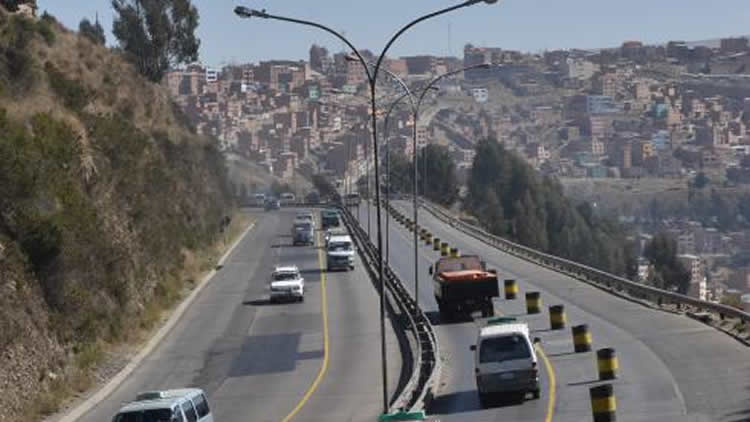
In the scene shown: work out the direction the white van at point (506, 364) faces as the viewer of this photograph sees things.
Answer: facing away from the viewer

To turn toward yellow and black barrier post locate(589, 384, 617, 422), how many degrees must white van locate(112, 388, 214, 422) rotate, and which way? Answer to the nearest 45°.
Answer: approximately 90° to its left

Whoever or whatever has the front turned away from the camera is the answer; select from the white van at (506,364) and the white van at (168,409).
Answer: the white van at (506,364)

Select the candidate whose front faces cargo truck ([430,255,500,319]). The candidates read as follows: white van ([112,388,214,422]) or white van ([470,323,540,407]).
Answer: white van ([470,323,540,407])

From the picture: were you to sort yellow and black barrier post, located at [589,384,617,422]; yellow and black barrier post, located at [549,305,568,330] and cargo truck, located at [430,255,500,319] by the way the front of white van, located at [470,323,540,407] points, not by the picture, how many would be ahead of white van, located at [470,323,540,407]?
2

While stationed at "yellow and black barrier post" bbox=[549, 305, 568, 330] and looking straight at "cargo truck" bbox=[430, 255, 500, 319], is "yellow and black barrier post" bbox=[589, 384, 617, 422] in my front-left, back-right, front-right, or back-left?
back-left

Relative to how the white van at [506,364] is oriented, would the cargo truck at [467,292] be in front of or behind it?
in front

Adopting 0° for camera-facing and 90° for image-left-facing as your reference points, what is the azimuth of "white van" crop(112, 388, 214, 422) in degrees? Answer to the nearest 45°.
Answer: approximately 45°

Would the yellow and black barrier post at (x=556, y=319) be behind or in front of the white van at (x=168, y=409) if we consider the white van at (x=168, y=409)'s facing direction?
behind

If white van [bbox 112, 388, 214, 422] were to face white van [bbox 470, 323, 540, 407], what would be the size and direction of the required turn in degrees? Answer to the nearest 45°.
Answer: approximately 135° to its left

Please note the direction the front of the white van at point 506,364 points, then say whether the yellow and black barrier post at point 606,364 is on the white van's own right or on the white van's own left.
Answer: on the white van's own right

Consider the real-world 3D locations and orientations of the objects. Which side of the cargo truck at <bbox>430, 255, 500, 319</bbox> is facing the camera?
back
